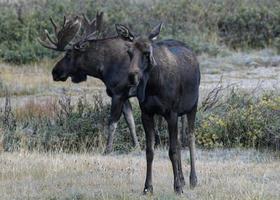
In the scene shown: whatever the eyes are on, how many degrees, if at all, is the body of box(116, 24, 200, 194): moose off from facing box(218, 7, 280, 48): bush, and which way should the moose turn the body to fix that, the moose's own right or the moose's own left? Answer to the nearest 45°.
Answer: approximately 135° to the moose's own right

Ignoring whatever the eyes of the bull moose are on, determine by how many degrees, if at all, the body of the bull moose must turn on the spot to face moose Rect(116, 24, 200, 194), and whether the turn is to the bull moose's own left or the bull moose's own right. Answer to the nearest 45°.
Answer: approximately 90° to the bull moose's own left

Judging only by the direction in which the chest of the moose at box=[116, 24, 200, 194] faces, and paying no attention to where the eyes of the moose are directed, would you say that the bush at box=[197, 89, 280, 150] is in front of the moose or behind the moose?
behind

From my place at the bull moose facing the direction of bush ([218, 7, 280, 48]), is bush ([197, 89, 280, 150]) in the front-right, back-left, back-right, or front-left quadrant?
front-right

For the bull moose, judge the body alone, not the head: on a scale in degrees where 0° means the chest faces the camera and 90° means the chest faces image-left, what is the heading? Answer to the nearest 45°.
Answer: approximately 90°

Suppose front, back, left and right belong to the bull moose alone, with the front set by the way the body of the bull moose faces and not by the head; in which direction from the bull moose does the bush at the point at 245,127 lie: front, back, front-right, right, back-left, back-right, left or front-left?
back

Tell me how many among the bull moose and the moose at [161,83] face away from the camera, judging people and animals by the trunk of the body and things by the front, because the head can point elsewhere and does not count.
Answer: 0

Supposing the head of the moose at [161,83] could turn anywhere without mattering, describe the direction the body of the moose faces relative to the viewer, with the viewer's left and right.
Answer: facing the viewer and to the left of the viewer
